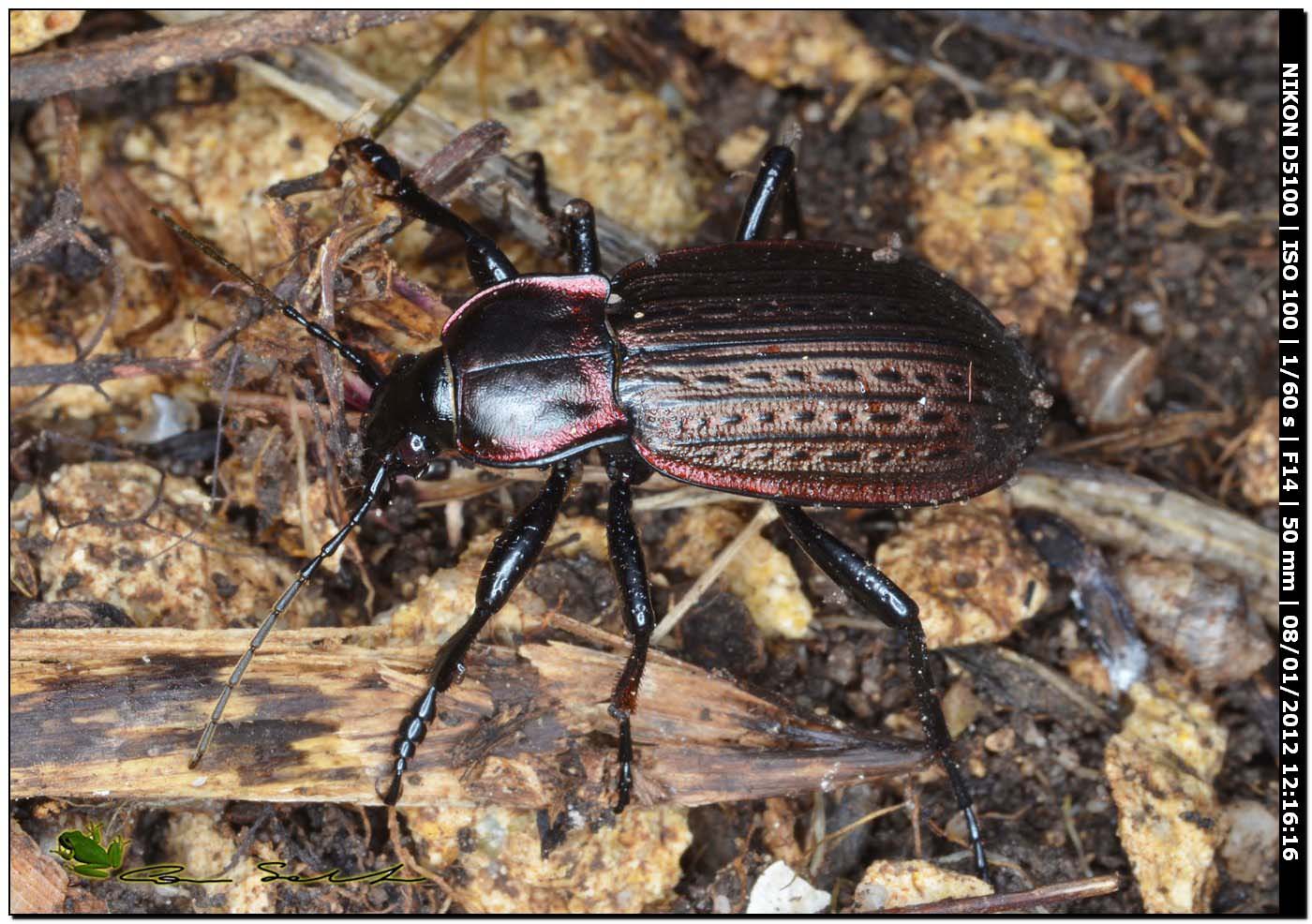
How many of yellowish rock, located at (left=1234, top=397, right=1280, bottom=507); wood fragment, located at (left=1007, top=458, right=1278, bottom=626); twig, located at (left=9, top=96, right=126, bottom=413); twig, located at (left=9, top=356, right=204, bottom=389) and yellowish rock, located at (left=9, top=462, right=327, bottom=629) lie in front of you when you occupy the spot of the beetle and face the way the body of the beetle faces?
3

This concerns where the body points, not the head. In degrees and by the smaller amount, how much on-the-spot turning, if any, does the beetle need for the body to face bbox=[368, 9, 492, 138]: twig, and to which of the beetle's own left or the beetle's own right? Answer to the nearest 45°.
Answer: approximately 45° to the beetle's own right

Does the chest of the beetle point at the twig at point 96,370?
yes

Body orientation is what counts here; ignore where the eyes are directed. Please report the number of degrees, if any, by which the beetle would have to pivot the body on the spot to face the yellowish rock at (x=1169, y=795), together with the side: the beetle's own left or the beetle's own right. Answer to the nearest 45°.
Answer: approximately 180°

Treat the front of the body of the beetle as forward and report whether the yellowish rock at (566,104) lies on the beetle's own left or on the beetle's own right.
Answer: on the beetle's own right

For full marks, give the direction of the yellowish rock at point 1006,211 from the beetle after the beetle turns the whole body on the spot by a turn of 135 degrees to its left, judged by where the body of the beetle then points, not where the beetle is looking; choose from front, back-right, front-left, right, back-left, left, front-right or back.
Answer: left

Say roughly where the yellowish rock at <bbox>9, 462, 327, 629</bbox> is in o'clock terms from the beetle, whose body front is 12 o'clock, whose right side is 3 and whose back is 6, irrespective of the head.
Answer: The yellowish rock is roughly at 12 o'clock from the beetle.

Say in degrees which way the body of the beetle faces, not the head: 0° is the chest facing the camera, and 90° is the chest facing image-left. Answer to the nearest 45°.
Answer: approximately 90°

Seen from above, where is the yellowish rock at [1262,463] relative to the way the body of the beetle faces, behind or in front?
behind
